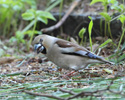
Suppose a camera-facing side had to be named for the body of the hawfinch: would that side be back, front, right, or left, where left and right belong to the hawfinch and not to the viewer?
left
